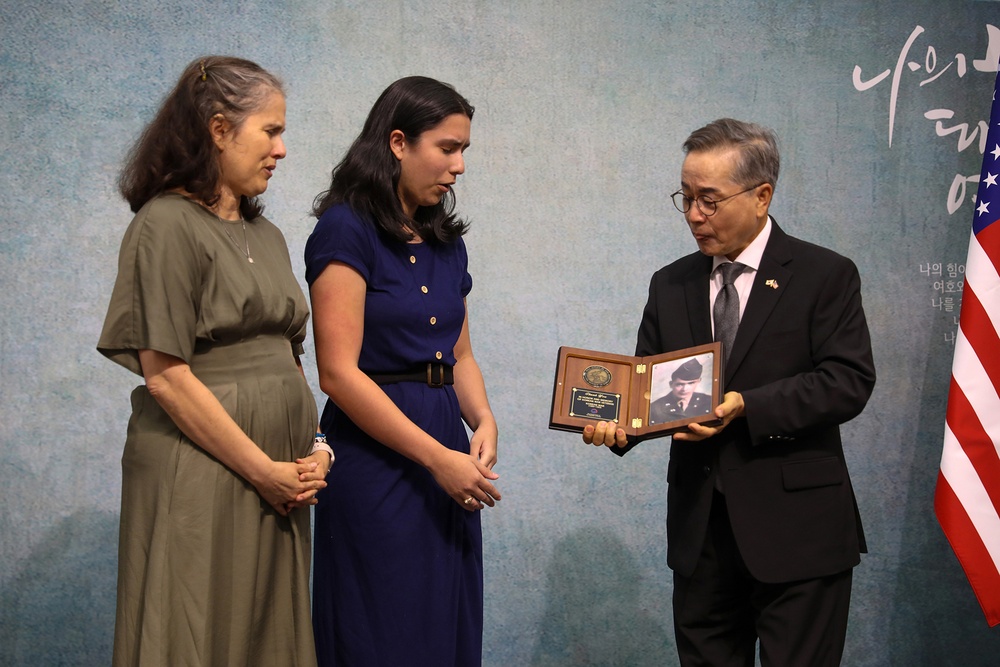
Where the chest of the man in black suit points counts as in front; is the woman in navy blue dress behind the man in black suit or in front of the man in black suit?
in front

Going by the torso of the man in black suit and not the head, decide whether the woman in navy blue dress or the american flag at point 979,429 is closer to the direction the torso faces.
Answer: the woman in navy blue dress

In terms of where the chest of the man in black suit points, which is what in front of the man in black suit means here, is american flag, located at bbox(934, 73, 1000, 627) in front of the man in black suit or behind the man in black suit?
behind

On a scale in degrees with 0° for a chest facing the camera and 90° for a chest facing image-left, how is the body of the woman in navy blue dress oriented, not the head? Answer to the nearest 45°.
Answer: approximately 315°

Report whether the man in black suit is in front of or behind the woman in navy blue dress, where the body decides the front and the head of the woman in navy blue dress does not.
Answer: in front

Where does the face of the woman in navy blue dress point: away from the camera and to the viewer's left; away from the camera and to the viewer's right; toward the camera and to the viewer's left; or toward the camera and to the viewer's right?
toward the camera and to the viewer's right

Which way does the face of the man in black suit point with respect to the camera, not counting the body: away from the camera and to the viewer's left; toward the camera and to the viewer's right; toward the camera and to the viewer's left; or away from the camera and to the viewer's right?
toward the camera and to the viewer's left

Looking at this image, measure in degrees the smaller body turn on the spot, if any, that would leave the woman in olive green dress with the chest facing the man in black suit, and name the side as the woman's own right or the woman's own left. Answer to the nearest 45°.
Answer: approximately 45° to the woman's own left

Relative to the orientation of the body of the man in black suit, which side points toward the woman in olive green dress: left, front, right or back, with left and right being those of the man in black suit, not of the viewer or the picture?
front

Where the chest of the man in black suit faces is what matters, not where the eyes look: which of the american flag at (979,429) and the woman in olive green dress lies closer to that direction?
the woman in olive green dress

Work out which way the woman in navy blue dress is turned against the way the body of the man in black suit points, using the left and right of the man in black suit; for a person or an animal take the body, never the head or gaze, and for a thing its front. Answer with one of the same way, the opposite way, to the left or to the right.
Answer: to the left

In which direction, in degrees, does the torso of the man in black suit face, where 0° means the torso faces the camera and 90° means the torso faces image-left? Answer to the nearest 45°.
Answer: approximately 45°

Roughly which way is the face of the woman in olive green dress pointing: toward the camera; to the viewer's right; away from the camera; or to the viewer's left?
to the viewer's right

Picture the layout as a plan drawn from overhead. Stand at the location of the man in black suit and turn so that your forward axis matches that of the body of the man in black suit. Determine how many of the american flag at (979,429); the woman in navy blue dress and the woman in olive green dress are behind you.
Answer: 1

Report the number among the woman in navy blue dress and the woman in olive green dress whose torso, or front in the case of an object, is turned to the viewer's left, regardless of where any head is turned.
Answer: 0
